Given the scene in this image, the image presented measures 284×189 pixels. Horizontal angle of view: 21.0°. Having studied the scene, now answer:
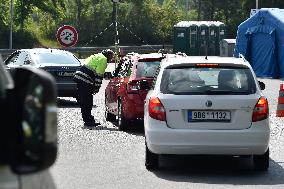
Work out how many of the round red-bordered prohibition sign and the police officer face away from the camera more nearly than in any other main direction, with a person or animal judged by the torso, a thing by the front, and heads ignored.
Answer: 0

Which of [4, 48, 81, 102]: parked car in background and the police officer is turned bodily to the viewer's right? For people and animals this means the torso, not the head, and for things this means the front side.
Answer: the police officer

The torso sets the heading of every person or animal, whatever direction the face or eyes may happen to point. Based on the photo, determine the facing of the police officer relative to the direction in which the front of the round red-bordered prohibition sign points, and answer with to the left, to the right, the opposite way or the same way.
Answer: to the left

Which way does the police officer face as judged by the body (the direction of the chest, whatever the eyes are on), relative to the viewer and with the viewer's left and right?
facing to the right of the viewer

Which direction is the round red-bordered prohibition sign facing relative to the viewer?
toward the camera

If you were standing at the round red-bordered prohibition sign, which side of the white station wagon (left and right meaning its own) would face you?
front

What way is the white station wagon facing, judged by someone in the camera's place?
facing away from the viewer

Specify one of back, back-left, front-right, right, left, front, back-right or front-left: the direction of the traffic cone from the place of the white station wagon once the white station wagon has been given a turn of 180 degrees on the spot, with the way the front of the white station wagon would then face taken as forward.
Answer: back

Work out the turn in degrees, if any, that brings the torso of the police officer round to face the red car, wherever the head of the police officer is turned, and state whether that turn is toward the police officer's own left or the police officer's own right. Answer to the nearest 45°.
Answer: approximately 45° to the police officer's own right

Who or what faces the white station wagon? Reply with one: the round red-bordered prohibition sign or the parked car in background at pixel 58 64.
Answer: the round red-bordered prohibition sign

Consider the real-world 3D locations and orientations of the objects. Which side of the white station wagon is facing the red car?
front

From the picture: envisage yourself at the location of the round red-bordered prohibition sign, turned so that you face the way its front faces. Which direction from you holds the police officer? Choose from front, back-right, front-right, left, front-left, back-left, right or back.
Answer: front

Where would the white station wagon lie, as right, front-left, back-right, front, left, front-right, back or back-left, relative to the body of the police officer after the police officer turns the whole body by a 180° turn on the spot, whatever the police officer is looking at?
left
